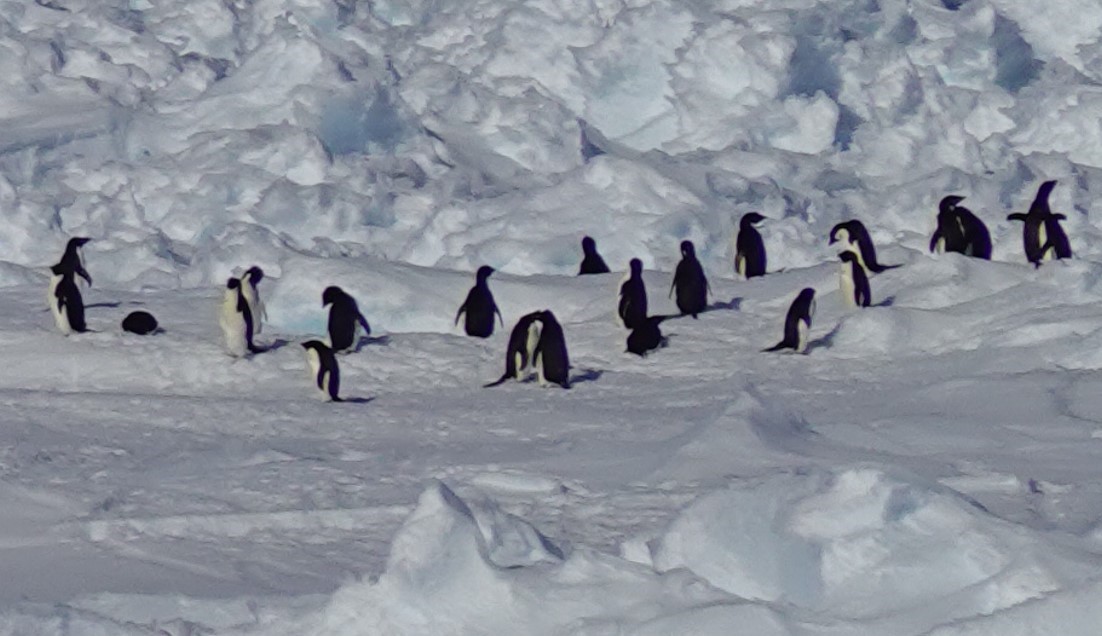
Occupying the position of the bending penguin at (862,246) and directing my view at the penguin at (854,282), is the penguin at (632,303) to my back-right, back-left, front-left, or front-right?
front-right

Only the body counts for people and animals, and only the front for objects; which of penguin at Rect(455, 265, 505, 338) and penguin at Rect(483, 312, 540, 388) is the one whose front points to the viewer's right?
penguin at Rect(483, 312, 540, 388)

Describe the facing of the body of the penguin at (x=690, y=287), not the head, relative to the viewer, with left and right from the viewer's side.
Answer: facing away from the viewer

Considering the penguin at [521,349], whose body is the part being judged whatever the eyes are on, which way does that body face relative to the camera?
to the viewer's right

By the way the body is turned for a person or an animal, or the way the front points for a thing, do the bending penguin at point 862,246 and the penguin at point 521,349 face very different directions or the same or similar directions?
very different directions

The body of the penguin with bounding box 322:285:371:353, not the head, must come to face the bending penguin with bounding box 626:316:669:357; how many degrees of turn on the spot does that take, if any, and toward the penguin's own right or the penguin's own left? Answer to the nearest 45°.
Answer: approximately 135° to the penguin's own right

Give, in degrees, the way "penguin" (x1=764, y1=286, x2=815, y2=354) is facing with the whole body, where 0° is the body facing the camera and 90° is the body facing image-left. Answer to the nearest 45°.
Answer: approximately 270°

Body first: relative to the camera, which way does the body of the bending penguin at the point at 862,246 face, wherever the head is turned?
to the viewer's left

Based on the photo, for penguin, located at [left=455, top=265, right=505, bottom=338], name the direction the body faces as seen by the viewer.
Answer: away from the camera

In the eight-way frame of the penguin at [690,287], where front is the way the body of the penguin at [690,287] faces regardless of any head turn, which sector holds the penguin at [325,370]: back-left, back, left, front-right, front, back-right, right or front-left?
back-left

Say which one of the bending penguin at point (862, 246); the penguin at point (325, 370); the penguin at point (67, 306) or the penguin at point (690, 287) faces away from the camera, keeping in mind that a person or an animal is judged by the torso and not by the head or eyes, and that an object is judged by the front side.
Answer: the penguin at point (690, 287)

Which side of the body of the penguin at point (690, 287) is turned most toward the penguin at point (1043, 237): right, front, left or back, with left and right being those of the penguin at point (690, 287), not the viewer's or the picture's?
right
